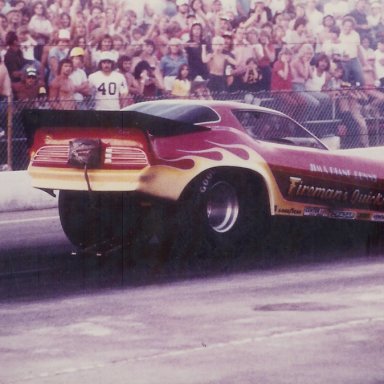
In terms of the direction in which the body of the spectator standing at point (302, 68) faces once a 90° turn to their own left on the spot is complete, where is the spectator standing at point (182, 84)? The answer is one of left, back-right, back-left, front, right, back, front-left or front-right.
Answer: back

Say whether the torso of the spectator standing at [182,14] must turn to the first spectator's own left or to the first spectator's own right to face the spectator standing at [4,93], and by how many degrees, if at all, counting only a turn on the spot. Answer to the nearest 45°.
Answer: approximately 45° to the first spectator's own right

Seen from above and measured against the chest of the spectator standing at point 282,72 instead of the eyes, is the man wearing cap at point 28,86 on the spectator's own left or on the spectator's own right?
on the spectator's own right

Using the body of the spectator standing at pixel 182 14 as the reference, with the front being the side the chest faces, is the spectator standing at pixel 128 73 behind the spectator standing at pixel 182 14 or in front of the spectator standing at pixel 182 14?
in front

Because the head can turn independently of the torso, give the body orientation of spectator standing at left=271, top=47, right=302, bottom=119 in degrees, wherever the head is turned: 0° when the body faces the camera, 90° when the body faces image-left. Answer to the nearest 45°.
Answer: approximately 315°

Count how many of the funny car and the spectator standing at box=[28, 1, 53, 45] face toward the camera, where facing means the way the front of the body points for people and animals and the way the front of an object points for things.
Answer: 1

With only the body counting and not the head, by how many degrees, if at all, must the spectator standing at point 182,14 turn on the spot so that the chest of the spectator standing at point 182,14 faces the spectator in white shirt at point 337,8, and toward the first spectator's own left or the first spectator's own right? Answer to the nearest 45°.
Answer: approximately 135° to the first spectator's own left
